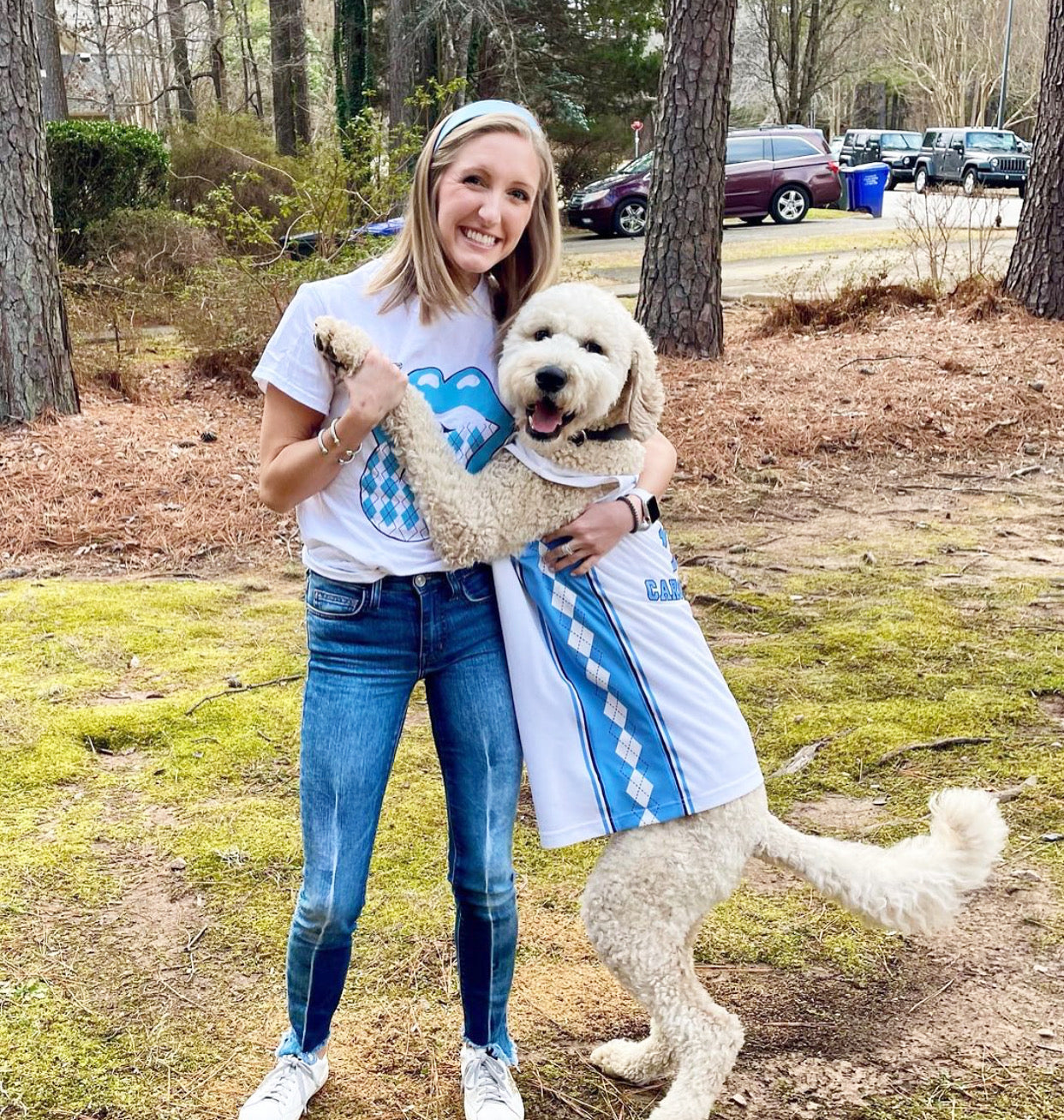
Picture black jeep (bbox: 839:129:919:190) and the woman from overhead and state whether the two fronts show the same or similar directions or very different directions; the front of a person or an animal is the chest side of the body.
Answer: same or similar directions

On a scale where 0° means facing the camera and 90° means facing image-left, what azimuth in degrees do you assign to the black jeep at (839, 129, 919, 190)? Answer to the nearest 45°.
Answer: approximately 315°

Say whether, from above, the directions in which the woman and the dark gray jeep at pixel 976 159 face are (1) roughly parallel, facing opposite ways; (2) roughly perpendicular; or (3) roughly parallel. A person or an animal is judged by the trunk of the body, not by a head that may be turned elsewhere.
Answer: roughly parallel

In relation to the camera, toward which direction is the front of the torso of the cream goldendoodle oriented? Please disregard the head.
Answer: to the viewer's left

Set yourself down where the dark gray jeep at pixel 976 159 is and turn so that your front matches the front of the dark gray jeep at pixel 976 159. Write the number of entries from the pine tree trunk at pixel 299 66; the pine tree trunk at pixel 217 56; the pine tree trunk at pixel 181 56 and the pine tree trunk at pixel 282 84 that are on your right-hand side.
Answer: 4

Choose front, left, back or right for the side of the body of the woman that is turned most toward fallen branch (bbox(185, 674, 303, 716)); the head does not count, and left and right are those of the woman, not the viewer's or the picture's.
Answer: back

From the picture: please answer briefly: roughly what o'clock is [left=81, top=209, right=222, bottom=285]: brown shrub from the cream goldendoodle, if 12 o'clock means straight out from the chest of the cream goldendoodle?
The brown shrub is roughly at 2 o'clock from the cream goldendoodle.

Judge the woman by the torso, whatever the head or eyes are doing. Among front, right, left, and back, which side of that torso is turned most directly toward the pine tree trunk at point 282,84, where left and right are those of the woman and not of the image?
back

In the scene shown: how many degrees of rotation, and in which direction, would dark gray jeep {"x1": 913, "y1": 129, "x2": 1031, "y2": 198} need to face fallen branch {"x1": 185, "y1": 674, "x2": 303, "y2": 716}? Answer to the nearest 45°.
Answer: approximately 45° to its right

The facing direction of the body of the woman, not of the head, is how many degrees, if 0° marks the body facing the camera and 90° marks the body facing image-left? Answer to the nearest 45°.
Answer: approximately 0°

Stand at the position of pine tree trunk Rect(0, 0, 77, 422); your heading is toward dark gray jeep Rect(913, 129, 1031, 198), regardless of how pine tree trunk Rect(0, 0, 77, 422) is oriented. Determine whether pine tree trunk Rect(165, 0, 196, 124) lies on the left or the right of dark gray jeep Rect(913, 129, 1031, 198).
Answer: left
